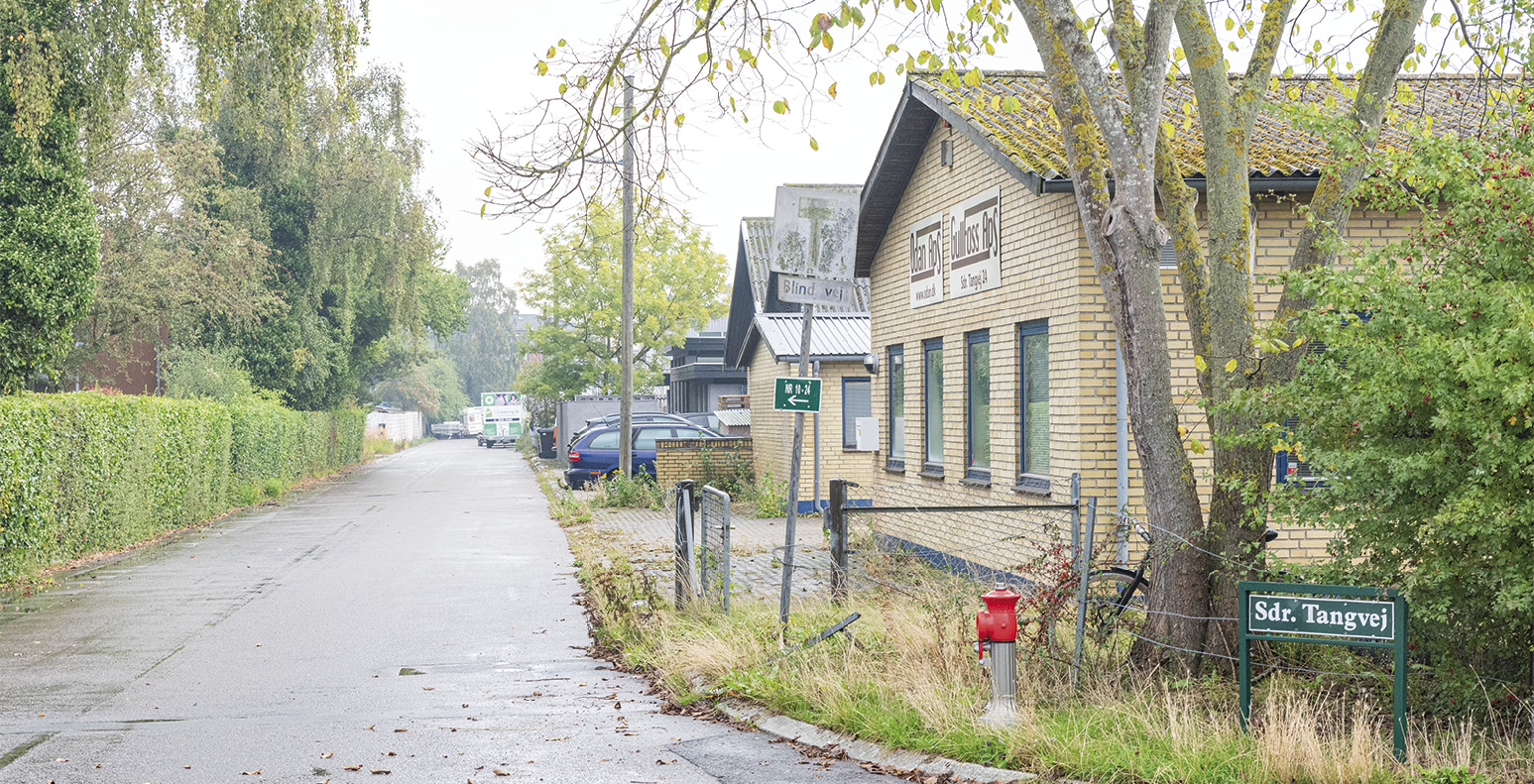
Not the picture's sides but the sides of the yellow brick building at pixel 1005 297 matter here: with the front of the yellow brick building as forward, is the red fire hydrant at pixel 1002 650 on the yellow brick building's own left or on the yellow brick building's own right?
on the yellow brick building's own left

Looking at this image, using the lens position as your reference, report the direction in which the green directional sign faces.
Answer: facing the viewer

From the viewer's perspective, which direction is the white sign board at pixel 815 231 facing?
toward the camera

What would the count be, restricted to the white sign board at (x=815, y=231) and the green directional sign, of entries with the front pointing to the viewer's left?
0

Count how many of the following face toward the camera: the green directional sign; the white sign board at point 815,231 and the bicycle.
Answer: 2

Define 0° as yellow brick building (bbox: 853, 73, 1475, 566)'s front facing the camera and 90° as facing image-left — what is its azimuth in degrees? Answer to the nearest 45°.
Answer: approximately 45°
